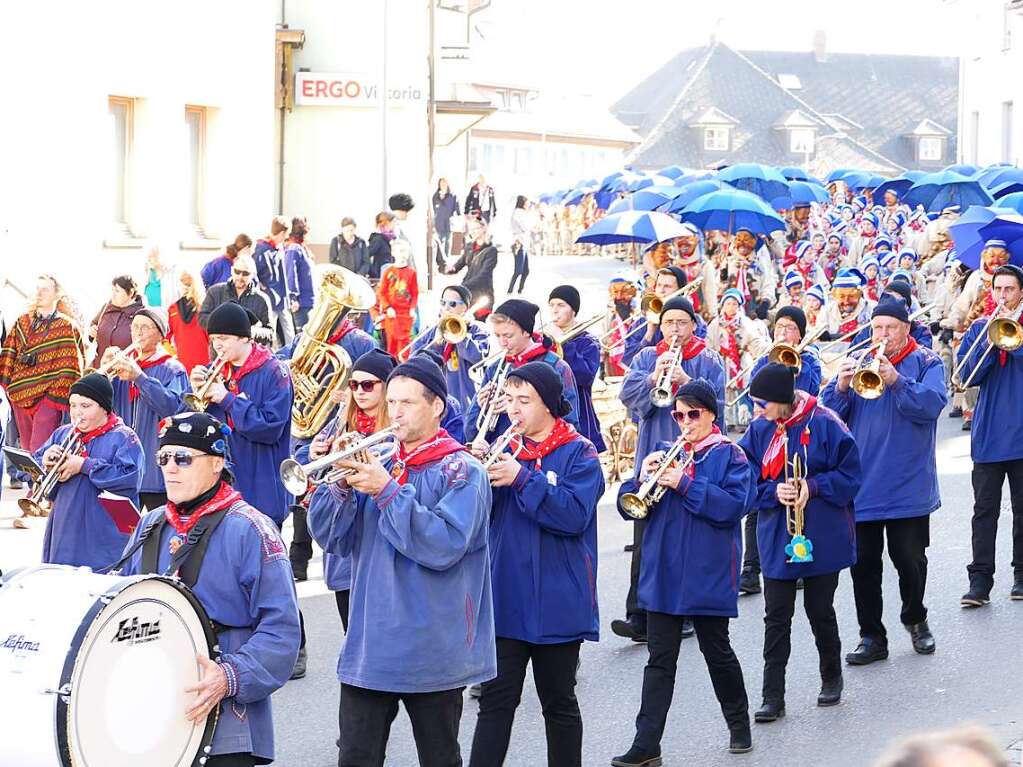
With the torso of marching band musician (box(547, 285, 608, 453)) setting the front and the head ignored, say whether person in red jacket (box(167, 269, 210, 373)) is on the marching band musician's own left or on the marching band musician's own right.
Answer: on the marching band musician's own right

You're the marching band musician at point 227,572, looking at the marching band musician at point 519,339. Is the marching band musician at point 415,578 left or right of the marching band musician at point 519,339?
right

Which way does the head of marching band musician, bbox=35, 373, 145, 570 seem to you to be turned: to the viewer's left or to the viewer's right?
to the viewer's left

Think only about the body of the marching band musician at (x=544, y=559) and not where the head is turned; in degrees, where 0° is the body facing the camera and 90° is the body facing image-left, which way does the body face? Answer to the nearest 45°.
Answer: approximately 45°

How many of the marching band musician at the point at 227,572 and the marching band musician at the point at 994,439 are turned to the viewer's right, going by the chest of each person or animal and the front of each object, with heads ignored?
0

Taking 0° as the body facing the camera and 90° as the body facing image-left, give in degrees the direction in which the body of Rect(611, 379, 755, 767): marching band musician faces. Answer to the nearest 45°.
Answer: approximately 45°

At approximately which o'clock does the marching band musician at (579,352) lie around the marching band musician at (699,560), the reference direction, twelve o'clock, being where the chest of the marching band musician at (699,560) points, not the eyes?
the marching band musician at (579,352) is roughly at 4 o'clock from the marching band musician at (699,560).

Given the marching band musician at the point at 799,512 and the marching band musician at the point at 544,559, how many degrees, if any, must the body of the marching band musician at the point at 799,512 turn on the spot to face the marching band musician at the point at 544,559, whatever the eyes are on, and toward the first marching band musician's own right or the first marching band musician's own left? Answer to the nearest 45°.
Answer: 0° — they already face them

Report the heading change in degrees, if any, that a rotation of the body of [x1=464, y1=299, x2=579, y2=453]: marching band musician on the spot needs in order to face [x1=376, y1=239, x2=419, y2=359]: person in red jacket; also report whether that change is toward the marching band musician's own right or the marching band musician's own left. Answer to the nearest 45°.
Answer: approximately 135° to the marching band musician's own right

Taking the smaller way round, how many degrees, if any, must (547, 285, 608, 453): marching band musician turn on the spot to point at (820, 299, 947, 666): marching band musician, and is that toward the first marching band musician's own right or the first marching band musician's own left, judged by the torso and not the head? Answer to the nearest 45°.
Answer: approximately 90° to the first marching band musician's own left

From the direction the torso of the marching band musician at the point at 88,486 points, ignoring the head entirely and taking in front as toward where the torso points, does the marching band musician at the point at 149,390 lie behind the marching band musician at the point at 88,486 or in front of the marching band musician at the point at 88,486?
behind

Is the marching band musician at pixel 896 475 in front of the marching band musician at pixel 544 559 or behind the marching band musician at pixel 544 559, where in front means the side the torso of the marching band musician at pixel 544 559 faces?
behind

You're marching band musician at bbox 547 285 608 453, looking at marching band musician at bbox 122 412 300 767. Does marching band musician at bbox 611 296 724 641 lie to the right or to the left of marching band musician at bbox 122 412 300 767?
left
